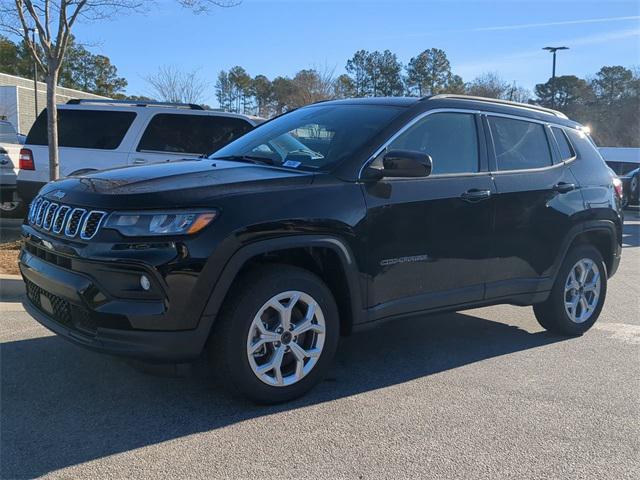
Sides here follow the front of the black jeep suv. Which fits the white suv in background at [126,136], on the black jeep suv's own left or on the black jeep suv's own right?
on the black jeep suv's own right

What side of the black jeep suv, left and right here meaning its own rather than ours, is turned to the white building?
right

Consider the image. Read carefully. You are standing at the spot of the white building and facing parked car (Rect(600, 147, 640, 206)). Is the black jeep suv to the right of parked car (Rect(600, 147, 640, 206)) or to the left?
right

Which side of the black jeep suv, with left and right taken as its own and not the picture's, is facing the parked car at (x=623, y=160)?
back

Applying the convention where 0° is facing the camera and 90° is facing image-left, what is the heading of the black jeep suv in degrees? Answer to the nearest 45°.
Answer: approximately 45°
